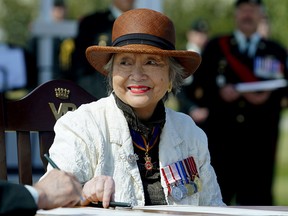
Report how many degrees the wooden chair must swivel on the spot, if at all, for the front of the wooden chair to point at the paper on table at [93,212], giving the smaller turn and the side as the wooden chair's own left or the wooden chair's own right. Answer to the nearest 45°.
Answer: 0° — it already faces it

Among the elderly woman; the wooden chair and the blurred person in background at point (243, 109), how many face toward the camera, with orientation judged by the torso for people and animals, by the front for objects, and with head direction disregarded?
3

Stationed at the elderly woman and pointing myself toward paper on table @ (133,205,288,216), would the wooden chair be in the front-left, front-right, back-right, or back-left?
back-right

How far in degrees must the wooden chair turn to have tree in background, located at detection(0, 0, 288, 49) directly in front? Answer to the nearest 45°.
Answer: approximately 180°

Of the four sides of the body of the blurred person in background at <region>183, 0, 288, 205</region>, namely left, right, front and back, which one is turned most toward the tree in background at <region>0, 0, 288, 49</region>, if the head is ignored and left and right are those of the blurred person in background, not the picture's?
back

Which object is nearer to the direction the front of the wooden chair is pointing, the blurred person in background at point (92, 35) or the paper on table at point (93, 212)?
the paper on table

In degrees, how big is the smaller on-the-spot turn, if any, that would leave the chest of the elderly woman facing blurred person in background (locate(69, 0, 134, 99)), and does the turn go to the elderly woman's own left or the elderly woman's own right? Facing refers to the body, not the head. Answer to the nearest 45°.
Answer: approximately 180°

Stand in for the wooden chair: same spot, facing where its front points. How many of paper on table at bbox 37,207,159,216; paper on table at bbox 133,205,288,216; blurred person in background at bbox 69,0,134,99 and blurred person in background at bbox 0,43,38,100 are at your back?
2

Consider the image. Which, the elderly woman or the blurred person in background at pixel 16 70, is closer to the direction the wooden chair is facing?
the elderly woman

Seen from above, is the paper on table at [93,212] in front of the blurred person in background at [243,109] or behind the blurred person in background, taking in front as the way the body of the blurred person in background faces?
in front

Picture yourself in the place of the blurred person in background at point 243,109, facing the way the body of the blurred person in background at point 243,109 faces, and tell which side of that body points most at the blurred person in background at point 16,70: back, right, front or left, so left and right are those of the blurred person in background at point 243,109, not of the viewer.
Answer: right
